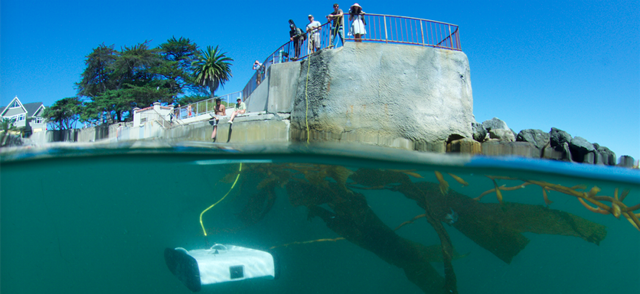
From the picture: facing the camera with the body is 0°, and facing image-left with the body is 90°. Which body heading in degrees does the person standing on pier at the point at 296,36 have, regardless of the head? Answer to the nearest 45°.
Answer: approximately 45°

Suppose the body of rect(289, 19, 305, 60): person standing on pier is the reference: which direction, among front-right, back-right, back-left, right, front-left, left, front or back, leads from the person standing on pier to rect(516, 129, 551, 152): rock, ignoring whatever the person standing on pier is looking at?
back-left

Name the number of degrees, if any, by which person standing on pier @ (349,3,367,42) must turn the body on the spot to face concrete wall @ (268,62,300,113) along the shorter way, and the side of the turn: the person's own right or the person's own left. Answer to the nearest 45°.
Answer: approximately 90° to the person's own right

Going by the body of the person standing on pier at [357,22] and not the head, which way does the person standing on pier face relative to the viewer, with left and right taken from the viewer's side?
facing the viewer

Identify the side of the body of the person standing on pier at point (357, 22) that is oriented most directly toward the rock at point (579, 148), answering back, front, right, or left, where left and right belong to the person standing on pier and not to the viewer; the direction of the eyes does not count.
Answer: left

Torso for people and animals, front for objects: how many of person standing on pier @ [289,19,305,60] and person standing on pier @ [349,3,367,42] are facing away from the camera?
0

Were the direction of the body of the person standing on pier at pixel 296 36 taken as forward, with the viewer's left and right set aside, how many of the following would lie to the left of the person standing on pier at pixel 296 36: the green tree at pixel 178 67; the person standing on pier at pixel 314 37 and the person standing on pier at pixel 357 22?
2

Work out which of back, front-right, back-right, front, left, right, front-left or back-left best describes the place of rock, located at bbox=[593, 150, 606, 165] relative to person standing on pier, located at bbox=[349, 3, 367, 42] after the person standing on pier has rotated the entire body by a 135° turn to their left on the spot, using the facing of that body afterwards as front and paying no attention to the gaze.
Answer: front-right

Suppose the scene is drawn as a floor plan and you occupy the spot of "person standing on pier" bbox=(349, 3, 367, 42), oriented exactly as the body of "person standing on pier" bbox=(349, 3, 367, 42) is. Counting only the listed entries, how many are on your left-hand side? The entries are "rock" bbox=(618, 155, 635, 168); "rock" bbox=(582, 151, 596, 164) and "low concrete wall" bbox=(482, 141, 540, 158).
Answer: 3

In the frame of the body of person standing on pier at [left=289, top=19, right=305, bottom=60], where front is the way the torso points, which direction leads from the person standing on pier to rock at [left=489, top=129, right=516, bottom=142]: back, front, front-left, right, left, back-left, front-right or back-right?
back-left

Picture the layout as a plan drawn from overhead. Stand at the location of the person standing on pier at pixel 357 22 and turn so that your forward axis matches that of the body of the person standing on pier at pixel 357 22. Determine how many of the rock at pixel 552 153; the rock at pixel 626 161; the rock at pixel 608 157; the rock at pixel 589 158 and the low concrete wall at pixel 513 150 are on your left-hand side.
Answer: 5

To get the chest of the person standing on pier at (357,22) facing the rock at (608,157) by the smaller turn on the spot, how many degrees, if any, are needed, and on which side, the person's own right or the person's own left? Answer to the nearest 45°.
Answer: approximately 90° to the person's own left

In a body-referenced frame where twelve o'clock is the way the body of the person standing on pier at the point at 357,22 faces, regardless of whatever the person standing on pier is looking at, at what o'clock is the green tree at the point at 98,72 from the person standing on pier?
The green tree is roughly at 4 o'clock from the person standing on pier.

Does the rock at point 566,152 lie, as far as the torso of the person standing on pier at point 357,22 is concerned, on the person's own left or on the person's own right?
on the person's own left

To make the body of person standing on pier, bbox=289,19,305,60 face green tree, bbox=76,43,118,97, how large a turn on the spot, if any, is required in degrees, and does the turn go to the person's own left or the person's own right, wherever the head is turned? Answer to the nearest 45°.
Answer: approximately 90° to the person's own right

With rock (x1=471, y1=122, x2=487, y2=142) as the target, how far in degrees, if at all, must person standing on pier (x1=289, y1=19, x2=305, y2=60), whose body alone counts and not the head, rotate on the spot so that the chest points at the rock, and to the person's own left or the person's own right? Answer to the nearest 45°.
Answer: approximately 135° to the person's own left
